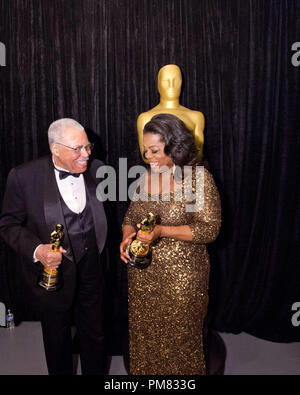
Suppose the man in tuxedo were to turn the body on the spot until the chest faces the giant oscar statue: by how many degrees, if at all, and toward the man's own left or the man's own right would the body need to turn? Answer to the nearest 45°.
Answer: approximately 90° to the man's own left

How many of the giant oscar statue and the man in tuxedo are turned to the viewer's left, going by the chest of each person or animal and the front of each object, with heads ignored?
0

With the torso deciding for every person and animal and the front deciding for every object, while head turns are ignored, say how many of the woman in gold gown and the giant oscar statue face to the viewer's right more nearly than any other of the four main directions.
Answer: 0

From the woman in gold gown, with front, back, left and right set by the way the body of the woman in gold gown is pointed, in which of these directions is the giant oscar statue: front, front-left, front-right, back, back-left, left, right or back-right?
back-right

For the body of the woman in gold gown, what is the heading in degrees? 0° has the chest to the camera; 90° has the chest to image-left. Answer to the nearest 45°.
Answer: approximately 45°

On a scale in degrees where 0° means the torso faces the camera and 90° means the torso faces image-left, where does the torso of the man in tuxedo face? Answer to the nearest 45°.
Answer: approximately 315°
